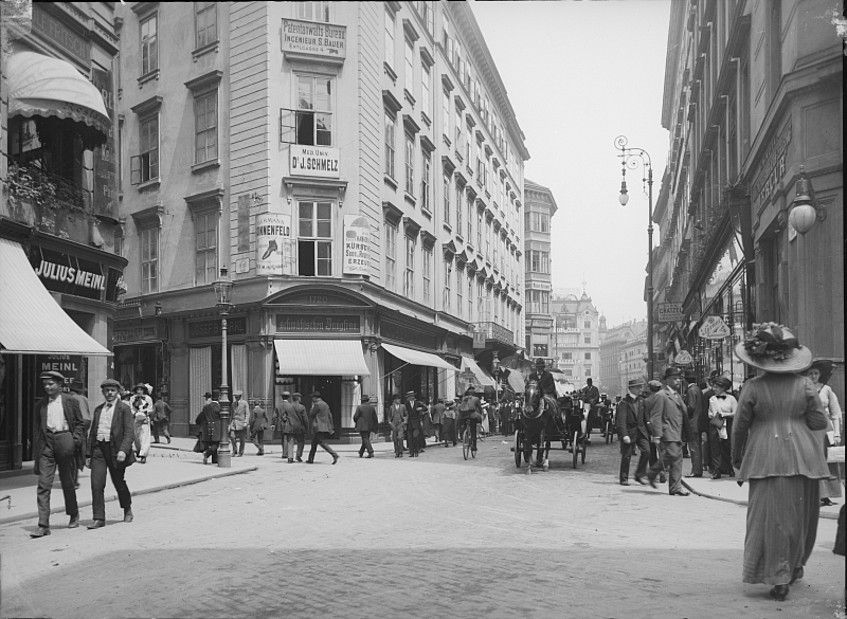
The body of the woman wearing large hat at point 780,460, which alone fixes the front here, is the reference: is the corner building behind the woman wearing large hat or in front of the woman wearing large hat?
in front

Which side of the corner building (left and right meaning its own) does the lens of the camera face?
front

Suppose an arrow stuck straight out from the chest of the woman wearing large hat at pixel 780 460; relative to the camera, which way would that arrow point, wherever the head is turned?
away from the camera

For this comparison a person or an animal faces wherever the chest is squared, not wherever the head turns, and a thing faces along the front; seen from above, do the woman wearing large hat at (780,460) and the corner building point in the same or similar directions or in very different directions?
very different directions

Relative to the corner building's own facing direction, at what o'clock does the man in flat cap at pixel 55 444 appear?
The man in flat cap is roughly at 12 o'clock from the corner building.

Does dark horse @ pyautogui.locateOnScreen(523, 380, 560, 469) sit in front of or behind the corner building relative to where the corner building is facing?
in front

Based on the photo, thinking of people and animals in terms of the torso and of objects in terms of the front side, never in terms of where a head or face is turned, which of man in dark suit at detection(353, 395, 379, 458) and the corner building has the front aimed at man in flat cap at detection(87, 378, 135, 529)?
the corner building

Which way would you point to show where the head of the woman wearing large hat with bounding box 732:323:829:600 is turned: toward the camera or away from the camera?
away from the camera
